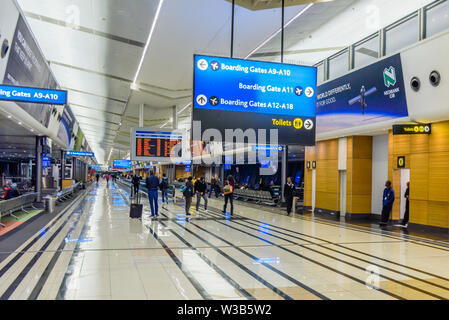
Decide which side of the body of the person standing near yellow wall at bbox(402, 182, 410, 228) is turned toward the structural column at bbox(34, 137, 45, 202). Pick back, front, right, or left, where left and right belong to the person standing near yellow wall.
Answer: front

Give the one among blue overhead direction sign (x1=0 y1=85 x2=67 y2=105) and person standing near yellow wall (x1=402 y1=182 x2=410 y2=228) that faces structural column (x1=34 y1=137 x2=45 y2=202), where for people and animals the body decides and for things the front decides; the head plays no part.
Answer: the person standing near yellow wall

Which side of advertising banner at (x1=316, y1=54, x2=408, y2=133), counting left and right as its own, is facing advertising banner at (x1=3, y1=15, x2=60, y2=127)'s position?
front

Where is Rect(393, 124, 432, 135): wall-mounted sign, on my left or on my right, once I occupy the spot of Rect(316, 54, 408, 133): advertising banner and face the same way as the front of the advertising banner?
on my left

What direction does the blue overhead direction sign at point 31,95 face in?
toward the camera

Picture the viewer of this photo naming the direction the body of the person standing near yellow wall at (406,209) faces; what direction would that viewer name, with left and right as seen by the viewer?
facing to the left of the viewer

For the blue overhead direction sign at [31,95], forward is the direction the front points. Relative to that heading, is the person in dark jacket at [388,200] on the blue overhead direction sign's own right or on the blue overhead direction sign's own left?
on the blue overhead direction sign's own left

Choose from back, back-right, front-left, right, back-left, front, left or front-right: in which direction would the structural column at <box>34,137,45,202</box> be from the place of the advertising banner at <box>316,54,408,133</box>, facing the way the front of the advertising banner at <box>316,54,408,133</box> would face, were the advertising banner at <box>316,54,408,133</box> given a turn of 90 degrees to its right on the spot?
front-left

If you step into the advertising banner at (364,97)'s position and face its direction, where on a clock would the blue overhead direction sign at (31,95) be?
The blue overhead direction sign is roughly at 12 o'clock from the advertising banner.

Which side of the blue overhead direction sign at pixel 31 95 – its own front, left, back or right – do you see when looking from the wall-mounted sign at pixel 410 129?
left

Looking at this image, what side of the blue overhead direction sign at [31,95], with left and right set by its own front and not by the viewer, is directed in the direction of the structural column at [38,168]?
back
